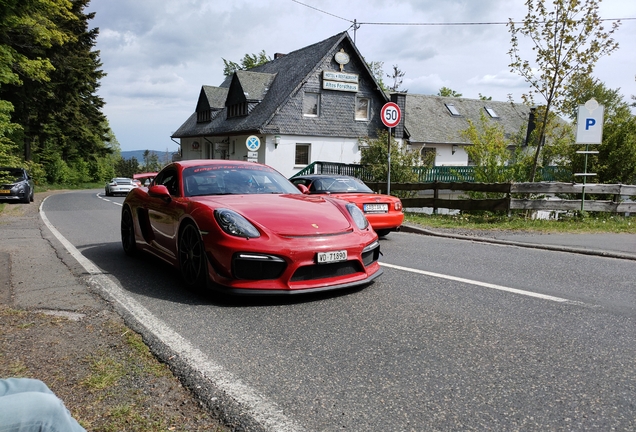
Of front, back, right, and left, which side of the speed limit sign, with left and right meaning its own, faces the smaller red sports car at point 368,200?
front

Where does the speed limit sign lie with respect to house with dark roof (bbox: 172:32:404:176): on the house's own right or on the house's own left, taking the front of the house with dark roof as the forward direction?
on the house's own left

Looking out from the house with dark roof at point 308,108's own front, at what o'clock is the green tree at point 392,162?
The green tree is roughly at 10 o'clock from the house with dark roof.

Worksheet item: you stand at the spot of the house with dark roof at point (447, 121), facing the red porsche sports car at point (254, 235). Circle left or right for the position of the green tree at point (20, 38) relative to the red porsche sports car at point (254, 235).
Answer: right

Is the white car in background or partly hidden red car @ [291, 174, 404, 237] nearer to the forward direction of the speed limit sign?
the partly hidden red car

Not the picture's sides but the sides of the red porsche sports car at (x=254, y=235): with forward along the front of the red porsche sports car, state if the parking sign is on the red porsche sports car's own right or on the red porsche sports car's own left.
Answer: on the red porsche sports car's own left

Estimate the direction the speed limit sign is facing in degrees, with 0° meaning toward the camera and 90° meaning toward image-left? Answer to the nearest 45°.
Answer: approximately 0°

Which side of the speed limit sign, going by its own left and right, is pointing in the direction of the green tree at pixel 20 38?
right

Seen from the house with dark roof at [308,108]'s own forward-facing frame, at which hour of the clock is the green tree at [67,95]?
The green tree is roughly at 2 o'clock from the house with dark roof.

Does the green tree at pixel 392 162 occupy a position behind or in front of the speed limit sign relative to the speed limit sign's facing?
behind

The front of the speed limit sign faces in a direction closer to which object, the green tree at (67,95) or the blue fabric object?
the blue fabric object

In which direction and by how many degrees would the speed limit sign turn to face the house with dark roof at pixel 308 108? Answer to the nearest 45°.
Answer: approximately 180°

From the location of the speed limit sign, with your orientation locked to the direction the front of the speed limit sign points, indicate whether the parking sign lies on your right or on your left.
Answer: on your left

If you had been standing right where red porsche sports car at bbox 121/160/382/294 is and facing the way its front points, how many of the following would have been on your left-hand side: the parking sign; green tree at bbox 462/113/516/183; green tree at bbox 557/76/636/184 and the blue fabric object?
3
